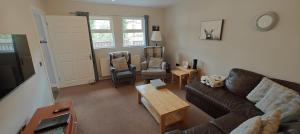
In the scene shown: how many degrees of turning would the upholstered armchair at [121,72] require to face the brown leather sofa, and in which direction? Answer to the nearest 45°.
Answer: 0° — it already faces it

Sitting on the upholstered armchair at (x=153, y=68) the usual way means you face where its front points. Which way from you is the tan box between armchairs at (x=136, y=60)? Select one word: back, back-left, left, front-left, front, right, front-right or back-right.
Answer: back-right

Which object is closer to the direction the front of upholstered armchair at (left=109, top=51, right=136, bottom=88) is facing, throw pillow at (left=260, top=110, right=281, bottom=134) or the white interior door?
the throw pillow

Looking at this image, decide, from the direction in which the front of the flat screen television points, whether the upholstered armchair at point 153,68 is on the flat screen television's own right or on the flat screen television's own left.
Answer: on the flat screen television's own left

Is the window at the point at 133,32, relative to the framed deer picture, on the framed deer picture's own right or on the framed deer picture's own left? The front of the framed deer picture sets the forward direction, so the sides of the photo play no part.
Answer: on the framed deer picture's own right

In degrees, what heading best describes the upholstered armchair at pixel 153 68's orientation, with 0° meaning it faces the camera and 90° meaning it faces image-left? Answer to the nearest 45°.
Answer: approximately 0°

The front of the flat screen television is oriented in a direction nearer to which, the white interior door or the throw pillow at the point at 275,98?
the throw pillow

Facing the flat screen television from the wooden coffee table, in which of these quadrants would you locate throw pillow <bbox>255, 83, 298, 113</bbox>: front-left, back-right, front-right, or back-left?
back-left

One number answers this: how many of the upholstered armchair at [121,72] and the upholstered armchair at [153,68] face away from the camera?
0

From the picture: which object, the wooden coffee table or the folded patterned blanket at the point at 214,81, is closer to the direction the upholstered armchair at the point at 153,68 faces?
the wooden coffee table

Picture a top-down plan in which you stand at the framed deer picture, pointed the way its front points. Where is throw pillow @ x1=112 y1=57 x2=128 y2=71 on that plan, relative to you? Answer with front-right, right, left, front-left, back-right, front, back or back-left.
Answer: front-right

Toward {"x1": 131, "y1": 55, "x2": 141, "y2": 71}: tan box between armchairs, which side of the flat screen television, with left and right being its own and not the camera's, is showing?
left

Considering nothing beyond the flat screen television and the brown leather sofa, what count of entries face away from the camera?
0

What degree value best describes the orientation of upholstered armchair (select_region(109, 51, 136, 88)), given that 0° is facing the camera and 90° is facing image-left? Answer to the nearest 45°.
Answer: approximately 315°
